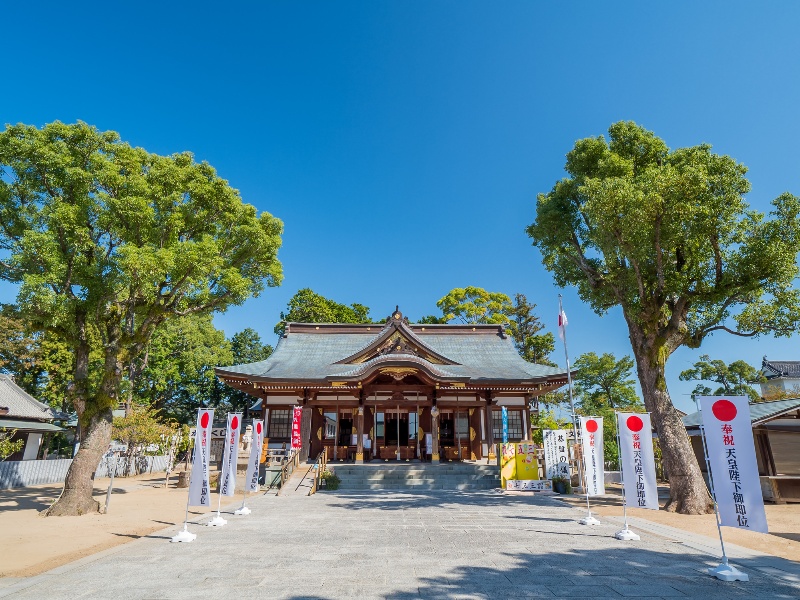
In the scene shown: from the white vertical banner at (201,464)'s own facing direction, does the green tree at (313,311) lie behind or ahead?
behind

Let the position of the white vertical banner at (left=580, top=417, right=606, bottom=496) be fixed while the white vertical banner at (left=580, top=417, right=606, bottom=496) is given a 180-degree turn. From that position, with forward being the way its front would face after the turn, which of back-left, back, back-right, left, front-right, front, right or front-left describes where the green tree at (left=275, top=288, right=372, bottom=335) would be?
front-left

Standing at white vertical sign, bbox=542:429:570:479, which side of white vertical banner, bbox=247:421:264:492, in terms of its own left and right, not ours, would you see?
left

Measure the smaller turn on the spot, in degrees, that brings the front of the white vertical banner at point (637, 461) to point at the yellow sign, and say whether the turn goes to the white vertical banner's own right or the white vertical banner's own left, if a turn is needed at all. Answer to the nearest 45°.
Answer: approximately 135° to the white vertical banner's own right

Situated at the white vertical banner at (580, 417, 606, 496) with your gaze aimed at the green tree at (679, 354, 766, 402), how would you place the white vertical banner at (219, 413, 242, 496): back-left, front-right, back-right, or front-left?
back-left

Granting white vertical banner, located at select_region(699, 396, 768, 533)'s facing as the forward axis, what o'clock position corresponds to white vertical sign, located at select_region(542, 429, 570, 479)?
white vertical sign, located at select_region(542, 429, 570, 479) is roughly at 5 o'clock from white vertical banner, located at select_region(699, 396, 768, 533).

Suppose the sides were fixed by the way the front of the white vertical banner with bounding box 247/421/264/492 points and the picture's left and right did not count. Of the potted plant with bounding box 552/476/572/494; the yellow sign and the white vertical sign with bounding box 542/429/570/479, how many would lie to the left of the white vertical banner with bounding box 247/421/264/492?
3

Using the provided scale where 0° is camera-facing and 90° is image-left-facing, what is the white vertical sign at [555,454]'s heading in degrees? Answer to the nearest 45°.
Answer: approximately 0°

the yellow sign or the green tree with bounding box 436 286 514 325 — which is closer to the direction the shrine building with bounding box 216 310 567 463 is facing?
the yellow sign

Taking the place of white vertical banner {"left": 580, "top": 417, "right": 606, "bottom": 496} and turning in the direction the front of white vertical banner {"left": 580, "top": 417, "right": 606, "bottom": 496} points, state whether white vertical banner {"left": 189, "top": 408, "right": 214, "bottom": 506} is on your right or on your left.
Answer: on your right
